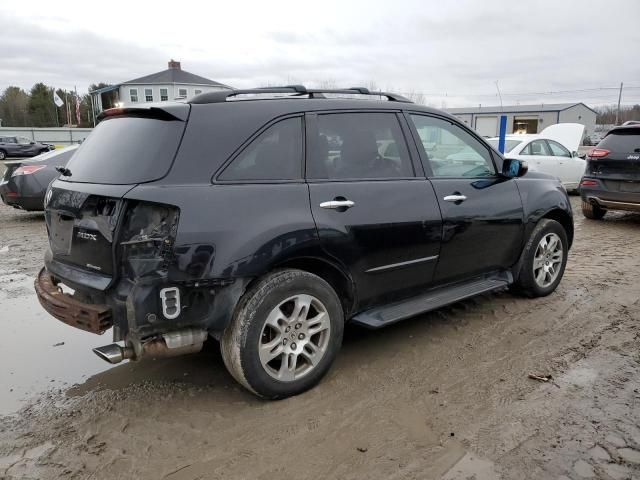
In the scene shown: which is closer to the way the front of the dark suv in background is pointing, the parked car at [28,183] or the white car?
the white car

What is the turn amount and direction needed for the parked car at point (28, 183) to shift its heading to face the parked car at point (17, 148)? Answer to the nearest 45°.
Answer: approximately 45° to its left

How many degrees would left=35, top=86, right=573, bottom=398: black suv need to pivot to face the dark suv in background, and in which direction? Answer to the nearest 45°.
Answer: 0° — it already faces it

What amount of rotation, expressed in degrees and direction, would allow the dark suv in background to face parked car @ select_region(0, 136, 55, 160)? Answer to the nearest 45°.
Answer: approximately 90° to its left

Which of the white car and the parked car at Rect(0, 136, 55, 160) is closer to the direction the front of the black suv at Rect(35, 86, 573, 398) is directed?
the white car

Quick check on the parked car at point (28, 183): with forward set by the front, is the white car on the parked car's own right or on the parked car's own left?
on the parked car's own right

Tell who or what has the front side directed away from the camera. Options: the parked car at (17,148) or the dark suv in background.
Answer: the dark suv in background

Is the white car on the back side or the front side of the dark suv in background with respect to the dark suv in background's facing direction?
on the front side

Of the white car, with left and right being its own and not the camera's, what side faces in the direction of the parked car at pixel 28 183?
back

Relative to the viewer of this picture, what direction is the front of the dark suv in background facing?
facing away from the viewer
